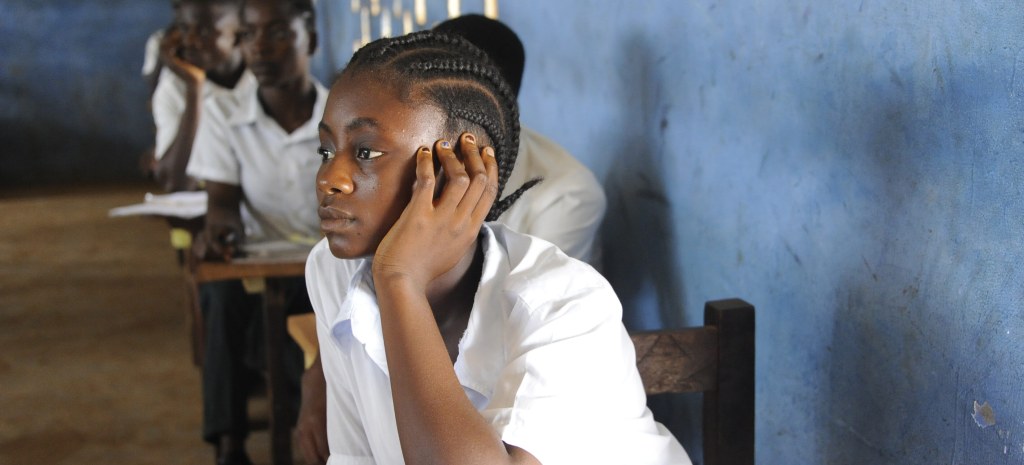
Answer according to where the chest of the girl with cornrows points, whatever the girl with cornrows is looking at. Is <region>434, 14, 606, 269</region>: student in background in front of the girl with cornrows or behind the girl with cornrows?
behind

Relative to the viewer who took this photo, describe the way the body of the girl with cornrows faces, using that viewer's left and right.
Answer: facing the viewer and to the left of the viewer

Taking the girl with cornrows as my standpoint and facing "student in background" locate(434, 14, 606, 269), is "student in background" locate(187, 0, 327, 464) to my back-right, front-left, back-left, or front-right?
front-left

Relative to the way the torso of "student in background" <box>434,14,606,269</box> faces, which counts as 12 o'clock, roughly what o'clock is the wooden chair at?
The wooden chair is roughly at 10 o'clock from the student in background.

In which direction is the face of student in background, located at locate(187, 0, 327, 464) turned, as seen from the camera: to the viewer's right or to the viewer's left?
to the viewer's left

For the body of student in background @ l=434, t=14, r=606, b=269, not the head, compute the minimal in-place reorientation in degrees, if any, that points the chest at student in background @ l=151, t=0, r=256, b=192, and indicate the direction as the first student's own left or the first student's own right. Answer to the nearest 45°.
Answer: approximately 90° to the first student's own right

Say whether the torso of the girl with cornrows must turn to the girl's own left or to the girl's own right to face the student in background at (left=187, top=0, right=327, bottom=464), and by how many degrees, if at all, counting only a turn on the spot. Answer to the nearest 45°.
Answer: approximately 135° to the girl's own right

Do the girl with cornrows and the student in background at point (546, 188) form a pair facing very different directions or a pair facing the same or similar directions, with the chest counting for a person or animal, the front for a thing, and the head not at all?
same or similar directions

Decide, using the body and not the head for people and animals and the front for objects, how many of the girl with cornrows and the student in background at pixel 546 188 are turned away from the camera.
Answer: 0

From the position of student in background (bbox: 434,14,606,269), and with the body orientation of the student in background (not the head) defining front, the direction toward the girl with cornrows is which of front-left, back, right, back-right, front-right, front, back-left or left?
front-left

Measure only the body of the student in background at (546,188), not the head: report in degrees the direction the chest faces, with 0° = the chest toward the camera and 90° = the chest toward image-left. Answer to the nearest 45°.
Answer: approximately 45°
